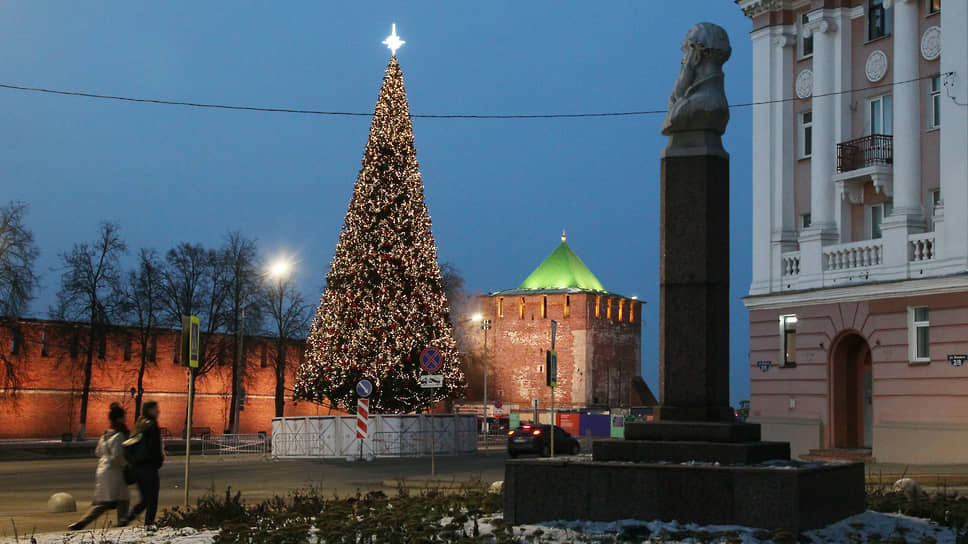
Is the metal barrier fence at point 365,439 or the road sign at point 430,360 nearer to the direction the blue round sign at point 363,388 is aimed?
the road sign

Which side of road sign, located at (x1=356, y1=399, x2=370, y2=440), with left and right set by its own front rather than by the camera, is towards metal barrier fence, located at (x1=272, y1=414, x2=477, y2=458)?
back

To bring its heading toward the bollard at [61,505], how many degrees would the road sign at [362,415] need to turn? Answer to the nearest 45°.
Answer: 0° — it already faces it

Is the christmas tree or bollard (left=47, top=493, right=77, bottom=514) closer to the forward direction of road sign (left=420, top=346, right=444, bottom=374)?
the bollard

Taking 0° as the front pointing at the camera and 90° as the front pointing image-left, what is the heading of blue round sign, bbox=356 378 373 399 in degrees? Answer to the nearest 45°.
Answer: approximately 0°

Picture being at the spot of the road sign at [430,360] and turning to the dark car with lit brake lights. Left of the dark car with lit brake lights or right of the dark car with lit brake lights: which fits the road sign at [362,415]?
left

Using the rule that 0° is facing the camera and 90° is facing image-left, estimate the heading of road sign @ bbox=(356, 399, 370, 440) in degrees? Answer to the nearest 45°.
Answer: approximately 0°

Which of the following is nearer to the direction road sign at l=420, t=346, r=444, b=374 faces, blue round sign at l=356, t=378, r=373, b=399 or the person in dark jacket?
the person in dark jacket

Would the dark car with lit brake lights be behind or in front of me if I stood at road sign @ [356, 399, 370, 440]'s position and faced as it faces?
behind

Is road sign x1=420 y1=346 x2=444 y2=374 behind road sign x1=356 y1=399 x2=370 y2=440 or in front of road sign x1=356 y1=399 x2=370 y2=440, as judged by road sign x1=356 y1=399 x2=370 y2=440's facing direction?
in front

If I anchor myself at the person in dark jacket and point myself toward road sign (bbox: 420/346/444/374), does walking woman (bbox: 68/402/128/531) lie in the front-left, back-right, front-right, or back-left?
back-left
